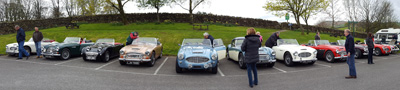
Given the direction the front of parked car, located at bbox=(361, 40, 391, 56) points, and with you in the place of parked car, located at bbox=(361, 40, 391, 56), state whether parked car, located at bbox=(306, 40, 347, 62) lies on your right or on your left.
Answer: on your right

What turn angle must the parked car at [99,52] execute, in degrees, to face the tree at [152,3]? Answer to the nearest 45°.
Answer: approximately 135° to its right

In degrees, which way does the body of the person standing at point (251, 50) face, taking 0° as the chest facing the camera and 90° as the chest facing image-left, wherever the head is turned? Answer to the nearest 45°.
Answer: approximately 180°

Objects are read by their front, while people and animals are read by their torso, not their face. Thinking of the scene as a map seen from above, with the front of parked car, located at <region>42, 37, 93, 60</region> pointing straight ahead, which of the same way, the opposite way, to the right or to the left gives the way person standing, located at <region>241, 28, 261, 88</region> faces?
the opposite way

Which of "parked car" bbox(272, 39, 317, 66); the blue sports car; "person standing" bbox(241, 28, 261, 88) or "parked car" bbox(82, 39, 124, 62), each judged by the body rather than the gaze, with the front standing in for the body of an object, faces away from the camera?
the person standing

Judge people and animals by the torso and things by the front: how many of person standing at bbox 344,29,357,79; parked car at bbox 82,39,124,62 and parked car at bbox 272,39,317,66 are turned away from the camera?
0

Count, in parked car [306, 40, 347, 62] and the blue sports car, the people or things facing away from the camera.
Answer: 0

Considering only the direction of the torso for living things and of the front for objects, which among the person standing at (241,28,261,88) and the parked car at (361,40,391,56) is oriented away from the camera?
the person standing

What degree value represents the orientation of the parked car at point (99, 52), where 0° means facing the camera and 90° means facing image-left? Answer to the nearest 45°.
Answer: approximately 45°

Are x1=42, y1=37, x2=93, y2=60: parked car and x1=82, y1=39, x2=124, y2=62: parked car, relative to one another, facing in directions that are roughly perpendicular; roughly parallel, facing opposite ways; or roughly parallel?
roughly parallel

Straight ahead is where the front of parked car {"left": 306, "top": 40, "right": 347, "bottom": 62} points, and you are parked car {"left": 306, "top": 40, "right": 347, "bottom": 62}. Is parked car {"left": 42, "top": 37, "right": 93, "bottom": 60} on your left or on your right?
on your right

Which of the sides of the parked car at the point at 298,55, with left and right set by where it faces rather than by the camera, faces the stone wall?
back
